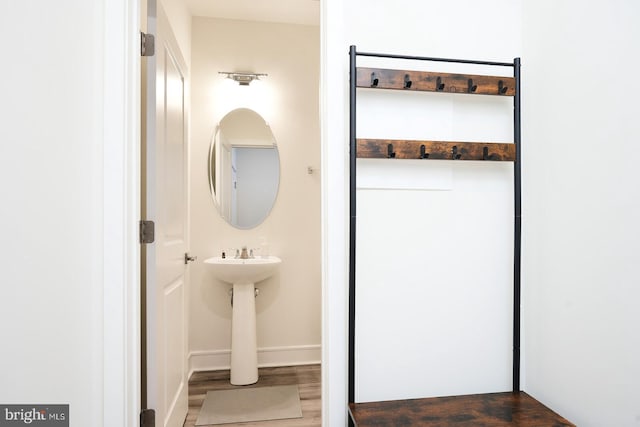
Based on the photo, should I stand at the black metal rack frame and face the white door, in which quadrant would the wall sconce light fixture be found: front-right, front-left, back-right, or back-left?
front-right

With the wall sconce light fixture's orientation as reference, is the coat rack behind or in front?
in front

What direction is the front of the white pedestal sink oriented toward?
toward the camera

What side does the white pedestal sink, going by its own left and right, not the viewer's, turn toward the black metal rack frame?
front

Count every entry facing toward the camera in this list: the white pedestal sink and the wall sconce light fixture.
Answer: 2

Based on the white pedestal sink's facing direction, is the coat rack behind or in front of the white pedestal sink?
in front
